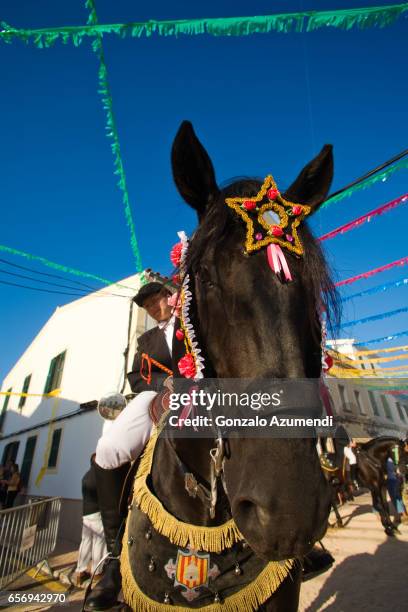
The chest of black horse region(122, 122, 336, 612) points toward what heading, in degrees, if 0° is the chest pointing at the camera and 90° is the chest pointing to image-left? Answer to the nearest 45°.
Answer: approximately 0°

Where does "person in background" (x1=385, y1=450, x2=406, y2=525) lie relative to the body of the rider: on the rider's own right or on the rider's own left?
on the rider's own left

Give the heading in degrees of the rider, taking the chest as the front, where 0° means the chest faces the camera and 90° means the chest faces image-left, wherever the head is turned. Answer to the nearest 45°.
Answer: approximately 0°

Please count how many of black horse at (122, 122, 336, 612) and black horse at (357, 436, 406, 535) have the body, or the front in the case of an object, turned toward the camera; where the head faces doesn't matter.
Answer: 1

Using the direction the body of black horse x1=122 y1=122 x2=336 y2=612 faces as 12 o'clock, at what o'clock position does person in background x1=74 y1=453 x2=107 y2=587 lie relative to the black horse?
The person in background is roughly at 5 o'clock from the black horse.

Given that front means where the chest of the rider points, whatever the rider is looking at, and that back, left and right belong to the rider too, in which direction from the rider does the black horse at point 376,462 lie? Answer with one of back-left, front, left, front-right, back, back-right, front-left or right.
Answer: back-left

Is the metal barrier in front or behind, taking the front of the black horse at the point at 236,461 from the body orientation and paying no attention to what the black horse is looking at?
behind
